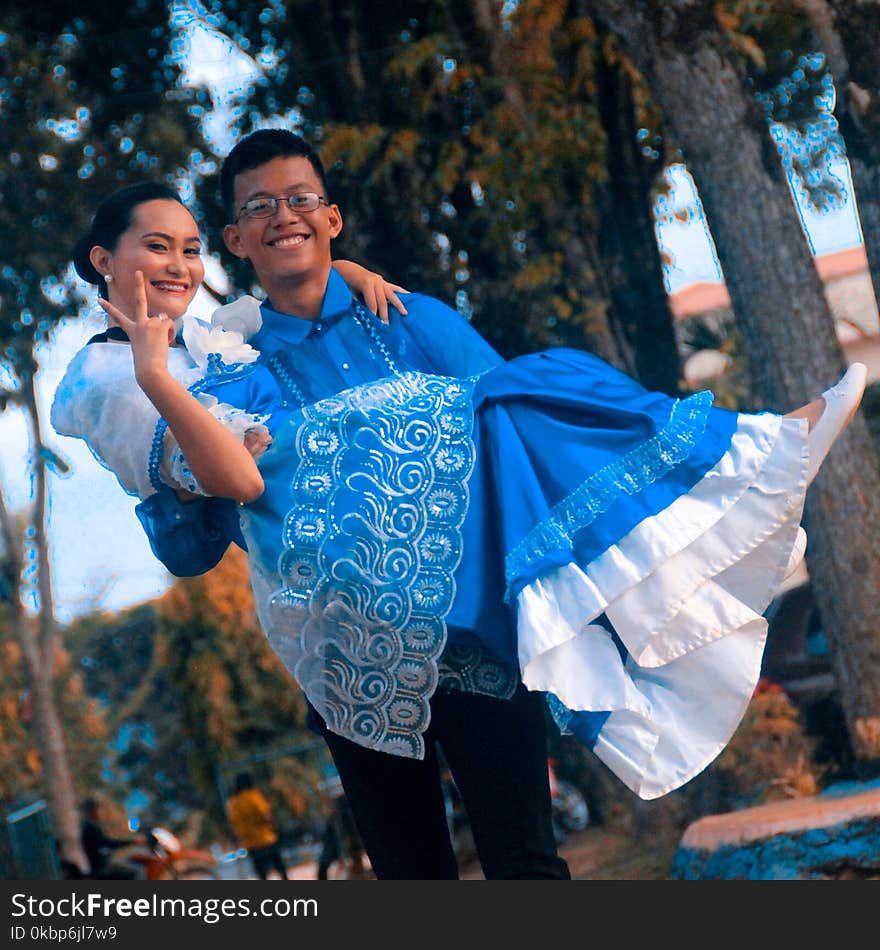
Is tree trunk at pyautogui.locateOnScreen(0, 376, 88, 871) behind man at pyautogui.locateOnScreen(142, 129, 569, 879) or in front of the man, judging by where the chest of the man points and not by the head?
behind

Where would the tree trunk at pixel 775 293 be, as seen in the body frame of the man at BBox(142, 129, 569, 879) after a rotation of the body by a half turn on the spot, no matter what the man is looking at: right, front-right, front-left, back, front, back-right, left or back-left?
front-right

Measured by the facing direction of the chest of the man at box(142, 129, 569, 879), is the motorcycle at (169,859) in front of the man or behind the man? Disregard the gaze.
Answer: behind

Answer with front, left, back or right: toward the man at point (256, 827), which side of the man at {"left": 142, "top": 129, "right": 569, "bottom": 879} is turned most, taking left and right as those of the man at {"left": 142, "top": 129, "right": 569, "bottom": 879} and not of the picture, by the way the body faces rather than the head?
back

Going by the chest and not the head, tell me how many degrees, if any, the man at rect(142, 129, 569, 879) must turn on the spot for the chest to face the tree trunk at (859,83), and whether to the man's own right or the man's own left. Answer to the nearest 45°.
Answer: approximately 135° to the man's own left
